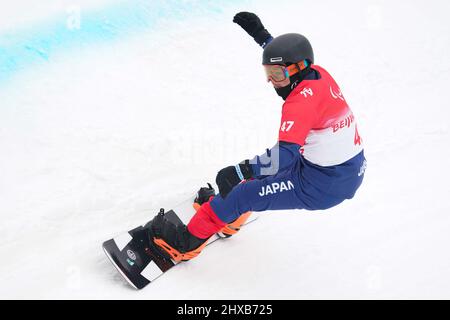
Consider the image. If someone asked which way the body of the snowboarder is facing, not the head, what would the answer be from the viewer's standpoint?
to the viewer's left

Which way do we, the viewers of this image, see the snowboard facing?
facing the viewer and to the left of the viewer
